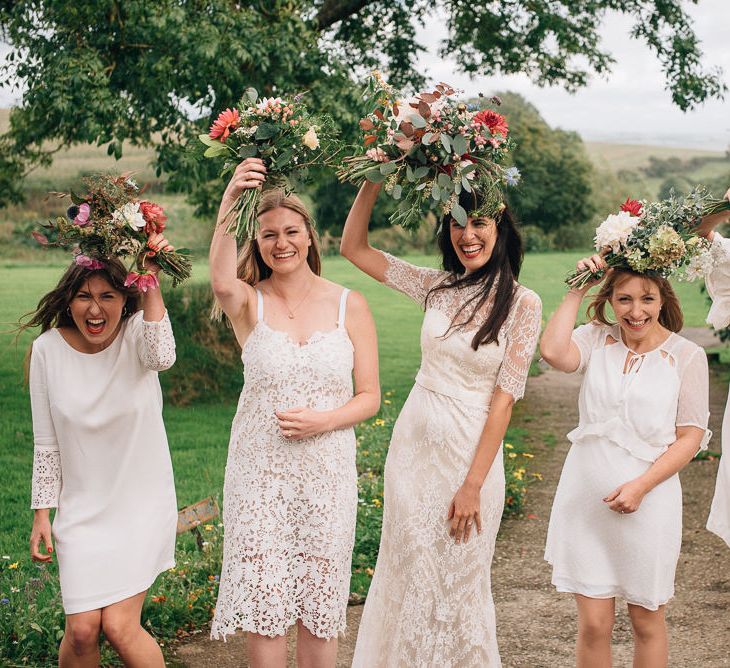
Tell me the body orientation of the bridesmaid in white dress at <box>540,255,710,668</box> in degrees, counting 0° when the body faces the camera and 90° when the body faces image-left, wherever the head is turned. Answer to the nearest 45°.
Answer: approximately 0°

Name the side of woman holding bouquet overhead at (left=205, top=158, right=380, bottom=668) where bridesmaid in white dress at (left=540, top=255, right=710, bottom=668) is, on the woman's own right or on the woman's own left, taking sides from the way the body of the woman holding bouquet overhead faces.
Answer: on the woman's own left

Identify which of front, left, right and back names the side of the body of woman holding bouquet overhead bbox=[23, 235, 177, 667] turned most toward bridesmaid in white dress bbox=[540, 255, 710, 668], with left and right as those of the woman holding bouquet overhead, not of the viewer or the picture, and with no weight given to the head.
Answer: left

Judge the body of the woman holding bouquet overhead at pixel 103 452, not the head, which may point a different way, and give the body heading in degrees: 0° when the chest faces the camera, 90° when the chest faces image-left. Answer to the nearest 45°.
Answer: approximately 0°

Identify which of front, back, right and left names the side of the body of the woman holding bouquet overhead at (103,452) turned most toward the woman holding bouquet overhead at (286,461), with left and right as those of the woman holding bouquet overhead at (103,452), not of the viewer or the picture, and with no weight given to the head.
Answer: left

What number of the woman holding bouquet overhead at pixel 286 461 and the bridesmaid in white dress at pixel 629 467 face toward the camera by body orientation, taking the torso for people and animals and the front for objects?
2

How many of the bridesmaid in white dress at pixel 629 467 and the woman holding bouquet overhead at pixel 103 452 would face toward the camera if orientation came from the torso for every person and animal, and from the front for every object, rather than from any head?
2
